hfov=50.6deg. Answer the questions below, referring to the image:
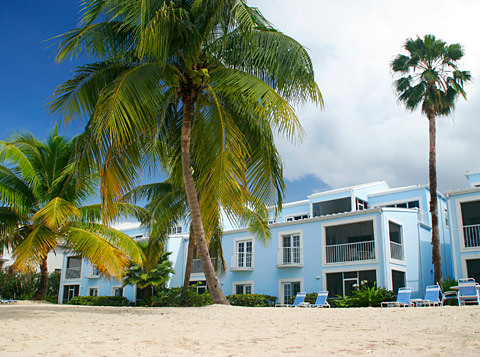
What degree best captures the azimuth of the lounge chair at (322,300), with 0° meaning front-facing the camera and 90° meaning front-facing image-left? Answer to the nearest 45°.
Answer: approximately 45°

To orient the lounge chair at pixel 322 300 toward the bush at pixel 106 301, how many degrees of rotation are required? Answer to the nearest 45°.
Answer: approximately 90° to its right

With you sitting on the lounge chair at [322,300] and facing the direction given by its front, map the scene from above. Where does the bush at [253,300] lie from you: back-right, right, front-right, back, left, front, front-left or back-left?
right

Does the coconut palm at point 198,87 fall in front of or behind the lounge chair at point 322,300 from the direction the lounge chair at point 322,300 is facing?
in front

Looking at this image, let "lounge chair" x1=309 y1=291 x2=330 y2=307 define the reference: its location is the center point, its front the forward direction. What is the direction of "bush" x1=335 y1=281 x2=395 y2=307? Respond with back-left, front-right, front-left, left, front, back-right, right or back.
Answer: back-left
